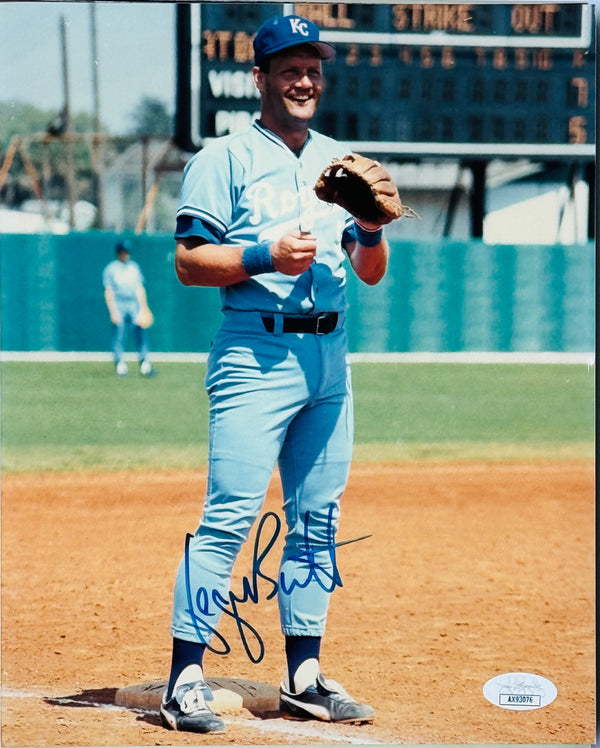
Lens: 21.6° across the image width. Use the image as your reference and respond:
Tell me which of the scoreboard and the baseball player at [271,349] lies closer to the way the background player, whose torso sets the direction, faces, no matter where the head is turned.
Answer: the baseball player

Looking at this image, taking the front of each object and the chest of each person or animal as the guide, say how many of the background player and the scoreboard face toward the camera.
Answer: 2

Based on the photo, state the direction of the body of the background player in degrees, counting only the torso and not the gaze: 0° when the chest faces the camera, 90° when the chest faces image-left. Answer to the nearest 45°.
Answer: approximately 0°

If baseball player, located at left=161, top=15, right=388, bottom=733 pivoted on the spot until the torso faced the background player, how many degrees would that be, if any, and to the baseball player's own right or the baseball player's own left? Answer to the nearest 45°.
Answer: approximately 135° to the baseball player's own left

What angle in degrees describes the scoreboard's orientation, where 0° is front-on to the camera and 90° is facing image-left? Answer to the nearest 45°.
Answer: approximately 0°
